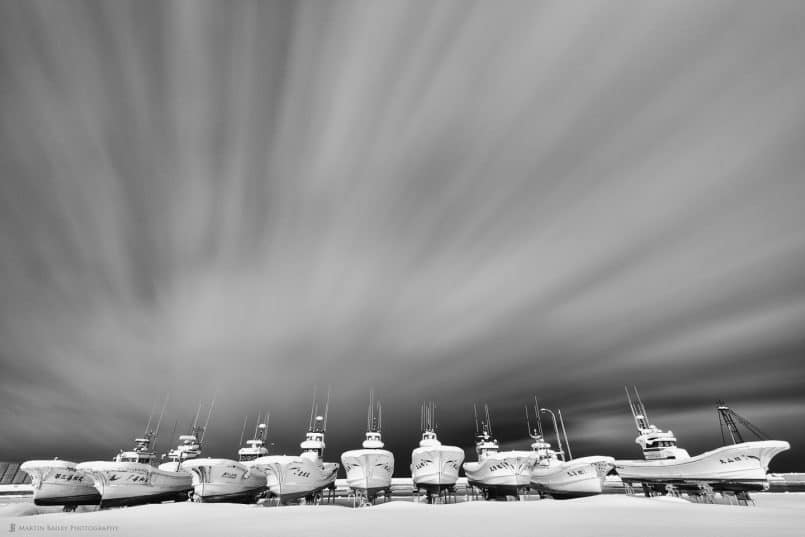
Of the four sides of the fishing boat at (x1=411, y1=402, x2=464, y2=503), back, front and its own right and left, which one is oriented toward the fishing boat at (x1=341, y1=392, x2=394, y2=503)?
right

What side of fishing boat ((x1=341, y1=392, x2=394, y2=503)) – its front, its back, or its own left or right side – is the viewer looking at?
front

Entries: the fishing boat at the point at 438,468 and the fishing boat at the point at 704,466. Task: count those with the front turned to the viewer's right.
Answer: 1

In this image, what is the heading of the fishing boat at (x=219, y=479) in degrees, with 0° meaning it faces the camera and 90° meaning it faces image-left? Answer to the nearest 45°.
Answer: approximately 45°

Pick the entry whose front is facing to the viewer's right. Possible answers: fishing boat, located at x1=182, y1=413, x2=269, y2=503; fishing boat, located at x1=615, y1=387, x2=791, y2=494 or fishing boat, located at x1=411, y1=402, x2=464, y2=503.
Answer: fishing boat, located at x1=615, y1=387, x2=791, y2=494

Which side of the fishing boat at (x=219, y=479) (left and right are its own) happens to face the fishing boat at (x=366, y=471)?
left

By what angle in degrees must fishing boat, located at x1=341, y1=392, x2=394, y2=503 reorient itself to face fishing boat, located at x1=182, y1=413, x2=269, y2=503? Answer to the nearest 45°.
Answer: approximately 90° to its right

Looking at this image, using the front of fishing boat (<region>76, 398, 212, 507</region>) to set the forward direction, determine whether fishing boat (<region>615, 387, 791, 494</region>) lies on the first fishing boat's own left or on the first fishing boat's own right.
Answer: on the first fishing boat's own left

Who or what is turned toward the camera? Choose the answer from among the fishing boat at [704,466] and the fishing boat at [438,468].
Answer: the fishing boat at [438,468]

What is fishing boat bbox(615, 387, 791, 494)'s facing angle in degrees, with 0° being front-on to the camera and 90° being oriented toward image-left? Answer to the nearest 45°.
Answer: approximately 270°

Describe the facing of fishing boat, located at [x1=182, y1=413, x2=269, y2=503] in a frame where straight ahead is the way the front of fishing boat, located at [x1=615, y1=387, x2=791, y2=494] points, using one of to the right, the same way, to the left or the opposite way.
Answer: to the right

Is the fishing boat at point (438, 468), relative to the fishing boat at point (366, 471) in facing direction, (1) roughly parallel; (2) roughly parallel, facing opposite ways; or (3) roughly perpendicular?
roughly parallel

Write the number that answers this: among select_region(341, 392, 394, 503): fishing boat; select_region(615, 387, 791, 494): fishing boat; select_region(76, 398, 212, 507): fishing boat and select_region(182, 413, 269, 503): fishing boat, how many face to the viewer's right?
1

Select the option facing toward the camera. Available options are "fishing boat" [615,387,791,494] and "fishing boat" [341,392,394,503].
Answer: "fishing boat" [341,392,394,503]
